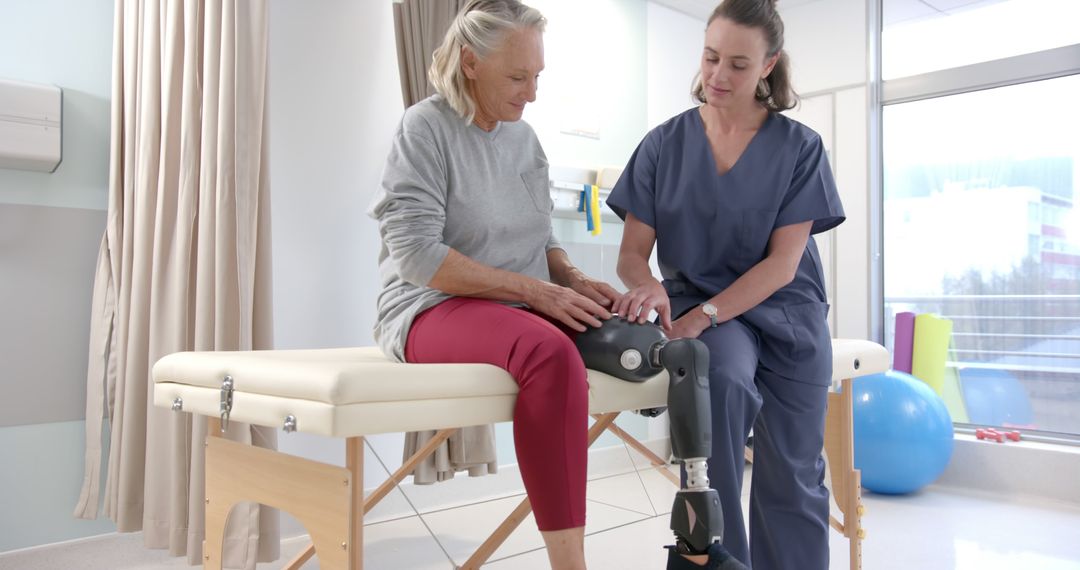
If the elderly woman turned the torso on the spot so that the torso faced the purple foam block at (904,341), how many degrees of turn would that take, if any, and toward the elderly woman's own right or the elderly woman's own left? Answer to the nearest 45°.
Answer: approximately 90° to the elderly woman's own left

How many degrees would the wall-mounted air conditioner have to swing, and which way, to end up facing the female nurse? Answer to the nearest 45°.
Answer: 0° — it already faces them

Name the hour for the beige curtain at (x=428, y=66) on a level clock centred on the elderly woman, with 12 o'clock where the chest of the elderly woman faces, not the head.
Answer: The beige curtain is roughly at 7 o'clock from the elderly woman.

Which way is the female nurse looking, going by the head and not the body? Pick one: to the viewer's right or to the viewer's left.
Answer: to the viewer's left

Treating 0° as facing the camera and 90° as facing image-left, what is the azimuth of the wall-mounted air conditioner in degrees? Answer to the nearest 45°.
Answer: approximately 315°

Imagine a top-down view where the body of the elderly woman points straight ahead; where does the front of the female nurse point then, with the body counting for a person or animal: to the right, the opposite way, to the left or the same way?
to the right

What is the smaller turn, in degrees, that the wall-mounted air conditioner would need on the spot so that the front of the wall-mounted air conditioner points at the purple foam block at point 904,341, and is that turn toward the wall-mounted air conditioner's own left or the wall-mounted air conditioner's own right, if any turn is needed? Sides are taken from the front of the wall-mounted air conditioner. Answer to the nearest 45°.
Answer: approximately 45° to the wall-mounted air conditioner's own left
